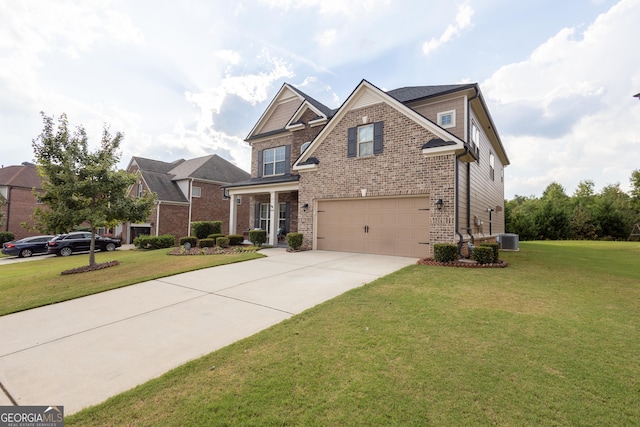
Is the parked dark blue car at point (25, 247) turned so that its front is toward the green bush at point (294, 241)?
no

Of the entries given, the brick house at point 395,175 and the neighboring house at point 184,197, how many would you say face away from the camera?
0

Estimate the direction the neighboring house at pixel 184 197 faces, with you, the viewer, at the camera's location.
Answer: facing the viewer and to the left of the viewer

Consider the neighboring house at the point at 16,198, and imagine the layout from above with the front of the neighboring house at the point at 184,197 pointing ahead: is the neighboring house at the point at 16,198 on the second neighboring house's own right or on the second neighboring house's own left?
on the second neighboring house's own right

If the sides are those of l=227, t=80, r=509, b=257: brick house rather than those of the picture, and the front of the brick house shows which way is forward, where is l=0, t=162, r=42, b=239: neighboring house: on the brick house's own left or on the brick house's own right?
on the brick house's own right

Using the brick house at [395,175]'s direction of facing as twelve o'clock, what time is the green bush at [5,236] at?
The green bush is roughly at 2 o'clock from the brick house.

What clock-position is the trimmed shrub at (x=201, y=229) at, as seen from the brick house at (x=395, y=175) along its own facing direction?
The trimmed shrub is roughly at 2 o'clock from the brick house.

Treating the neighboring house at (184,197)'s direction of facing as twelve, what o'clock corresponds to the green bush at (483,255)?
The green bush is roughly at 10 o'clock from the neighboring house.

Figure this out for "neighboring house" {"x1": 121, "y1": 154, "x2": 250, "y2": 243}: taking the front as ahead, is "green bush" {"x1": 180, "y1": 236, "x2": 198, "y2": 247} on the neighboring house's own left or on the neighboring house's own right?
on the neighboring house's own left

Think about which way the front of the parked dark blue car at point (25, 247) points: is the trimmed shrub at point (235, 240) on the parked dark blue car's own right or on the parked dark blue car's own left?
on the parked dark blue car's own right

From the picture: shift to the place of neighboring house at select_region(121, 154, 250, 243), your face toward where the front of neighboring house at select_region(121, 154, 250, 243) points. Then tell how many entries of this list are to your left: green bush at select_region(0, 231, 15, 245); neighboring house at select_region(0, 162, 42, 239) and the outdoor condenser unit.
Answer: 1

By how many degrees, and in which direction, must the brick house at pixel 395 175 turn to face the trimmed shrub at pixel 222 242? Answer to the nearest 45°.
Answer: approximately 45° to its right

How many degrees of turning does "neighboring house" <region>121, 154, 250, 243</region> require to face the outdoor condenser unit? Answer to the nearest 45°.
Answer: approximately 90° to its left

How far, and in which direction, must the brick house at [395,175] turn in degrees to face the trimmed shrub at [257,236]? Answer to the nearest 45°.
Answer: approximately 45° to its right

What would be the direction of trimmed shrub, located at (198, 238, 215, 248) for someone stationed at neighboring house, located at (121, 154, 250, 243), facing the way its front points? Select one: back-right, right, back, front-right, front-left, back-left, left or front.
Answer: front-left

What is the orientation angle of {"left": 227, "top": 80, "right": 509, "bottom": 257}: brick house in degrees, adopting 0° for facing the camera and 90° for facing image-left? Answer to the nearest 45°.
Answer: approximately 45°
